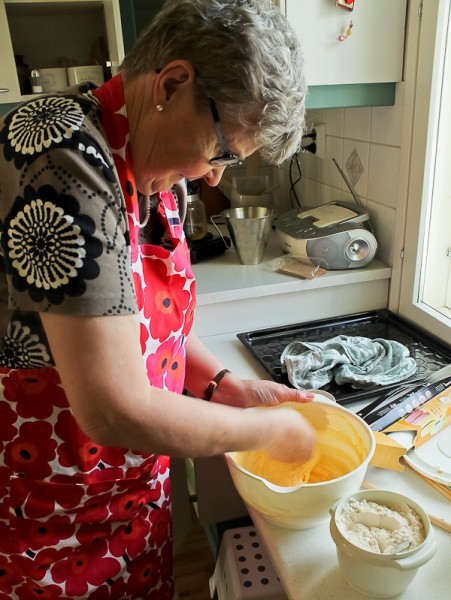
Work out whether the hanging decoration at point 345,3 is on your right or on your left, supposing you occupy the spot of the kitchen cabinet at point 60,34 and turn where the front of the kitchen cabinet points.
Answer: on your left

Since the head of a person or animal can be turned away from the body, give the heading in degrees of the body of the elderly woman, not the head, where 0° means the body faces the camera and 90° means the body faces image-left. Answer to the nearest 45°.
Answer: approximately 270°

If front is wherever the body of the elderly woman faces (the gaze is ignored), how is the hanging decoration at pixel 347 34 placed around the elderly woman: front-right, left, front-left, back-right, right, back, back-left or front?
front-left

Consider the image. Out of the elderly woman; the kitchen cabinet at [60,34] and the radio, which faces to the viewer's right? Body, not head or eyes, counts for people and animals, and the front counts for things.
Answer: the elderly woman

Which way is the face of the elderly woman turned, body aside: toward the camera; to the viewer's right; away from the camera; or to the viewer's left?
to the viewer's right

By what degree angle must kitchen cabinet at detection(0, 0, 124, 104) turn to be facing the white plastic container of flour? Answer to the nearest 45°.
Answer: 0° — it already faces it

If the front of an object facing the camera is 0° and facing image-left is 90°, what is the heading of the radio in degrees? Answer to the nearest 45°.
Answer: approximately 45°

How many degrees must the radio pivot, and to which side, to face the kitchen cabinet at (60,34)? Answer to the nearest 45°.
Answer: approximately 45° to its right

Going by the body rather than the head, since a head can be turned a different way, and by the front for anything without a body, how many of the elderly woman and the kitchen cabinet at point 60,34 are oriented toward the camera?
1

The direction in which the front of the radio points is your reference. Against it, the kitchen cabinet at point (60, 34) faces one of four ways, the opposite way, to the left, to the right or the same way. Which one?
to the left
